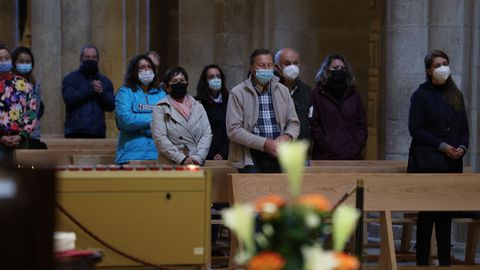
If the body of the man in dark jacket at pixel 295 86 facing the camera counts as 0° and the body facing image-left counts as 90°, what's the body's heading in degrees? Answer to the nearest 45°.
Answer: approximately 315°

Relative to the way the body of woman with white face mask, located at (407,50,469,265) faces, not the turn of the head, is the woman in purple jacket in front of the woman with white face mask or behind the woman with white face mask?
behind

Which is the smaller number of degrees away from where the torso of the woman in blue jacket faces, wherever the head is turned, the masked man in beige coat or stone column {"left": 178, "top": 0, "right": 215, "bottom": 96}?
the masked man in beige coat

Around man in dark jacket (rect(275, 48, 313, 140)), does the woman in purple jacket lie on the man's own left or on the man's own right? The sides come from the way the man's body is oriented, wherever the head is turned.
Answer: on the man's own left

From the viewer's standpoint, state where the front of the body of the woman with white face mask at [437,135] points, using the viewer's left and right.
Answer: facing the viewer and to the right of the viewer
